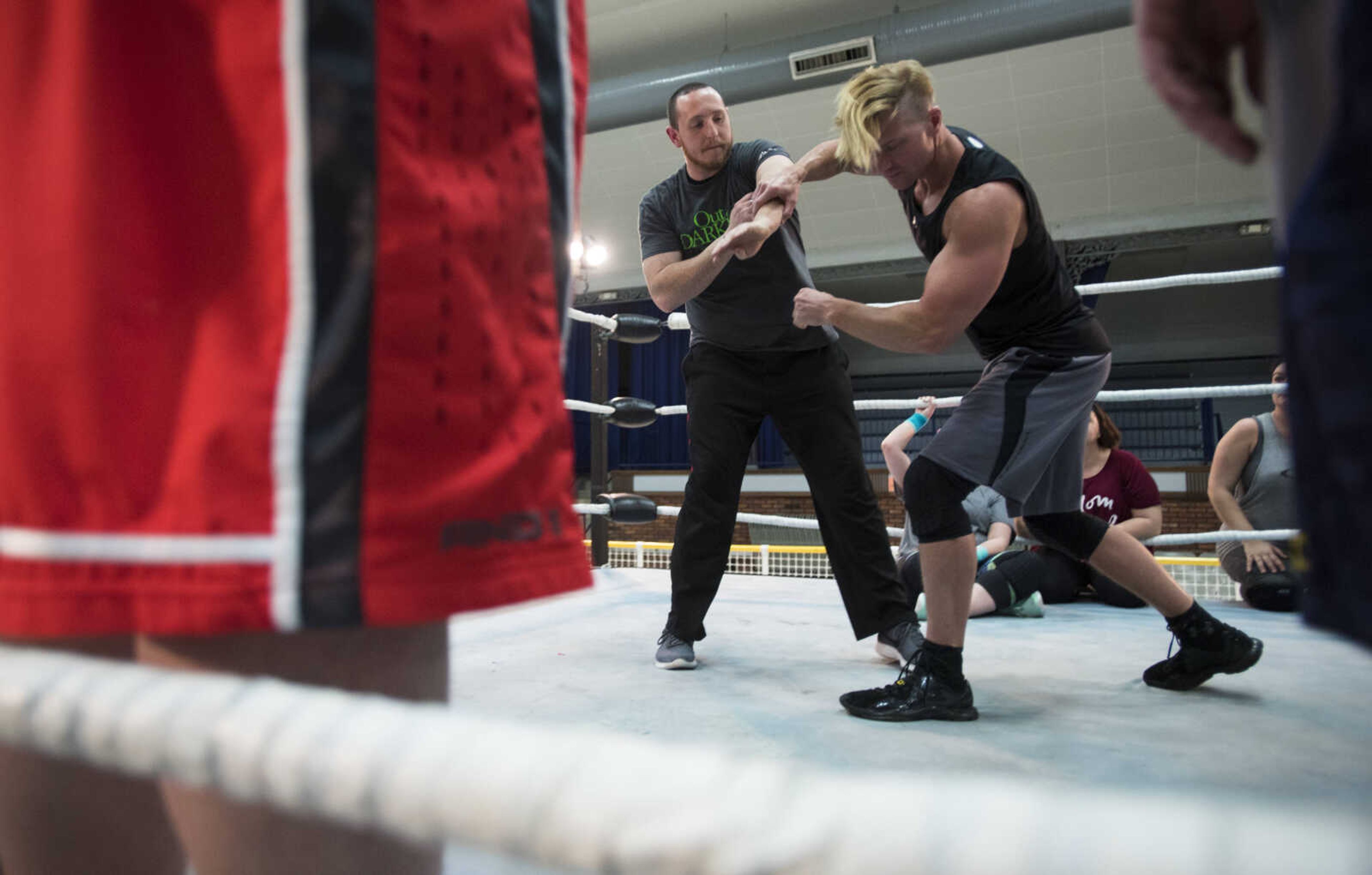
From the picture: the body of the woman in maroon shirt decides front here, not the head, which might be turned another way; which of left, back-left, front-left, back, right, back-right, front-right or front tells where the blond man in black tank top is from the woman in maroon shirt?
front-left

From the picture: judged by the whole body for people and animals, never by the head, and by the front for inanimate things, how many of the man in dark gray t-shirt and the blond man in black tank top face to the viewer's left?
1

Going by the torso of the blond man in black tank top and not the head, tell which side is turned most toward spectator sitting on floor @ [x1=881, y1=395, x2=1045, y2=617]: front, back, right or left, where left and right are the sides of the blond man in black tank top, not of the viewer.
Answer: right

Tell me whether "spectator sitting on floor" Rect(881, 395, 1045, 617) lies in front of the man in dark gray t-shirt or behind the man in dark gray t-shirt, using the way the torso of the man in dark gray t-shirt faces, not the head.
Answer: behind

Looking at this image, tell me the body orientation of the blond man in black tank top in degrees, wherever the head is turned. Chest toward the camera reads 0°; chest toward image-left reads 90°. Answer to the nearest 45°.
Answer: approximately 90°

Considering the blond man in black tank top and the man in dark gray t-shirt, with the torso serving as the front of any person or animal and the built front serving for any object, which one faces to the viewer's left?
the blond man in black tank top

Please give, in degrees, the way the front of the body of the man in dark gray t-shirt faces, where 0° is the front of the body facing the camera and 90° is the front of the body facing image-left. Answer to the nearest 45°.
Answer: approximately 0°

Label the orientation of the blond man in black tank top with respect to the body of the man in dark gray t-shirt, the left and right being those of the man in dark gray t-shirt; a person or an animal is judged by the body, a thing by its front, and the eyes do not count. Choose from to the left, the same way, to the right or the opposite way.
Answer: to the right

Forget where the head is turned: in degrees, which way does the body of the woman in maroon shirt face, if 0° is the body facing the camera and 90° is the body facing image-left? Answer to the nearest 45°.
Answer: approximately 45°

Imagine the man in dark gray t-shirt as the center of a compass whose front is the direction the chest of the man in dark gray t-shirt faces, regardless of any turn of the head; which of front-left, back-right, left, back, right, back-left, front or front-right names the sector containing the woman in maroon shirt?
back-left
